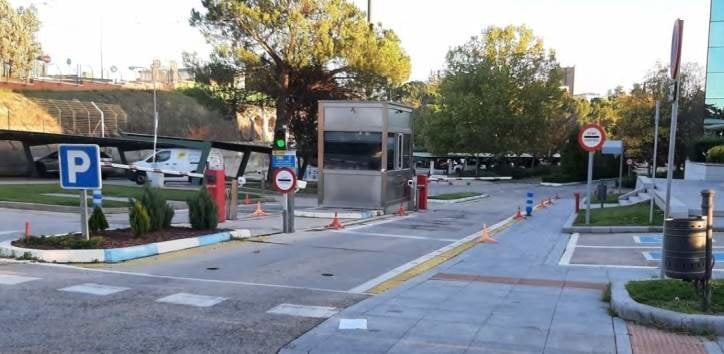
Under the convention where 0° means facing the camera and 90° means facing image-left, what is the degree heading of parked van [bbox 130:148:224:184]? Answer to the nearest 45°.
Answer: approximately 90°

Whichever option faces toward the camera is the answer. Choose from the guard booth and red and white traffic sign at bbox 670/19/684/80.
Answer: the guard booth

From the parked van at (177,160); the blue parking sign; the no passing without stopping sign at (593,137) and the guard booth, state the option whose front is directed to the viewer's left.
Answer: the parked van

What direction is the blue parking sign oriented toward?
toward the camera

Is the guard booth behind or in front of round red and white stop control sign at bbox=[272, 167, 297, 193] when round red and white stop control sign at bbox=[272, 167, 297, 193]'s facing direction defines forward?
behind

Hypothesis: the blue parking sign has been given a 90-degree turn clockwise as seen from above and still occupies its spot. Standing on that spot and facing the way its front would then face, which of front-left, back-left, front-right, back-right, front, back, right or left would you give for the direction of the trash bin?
back-left

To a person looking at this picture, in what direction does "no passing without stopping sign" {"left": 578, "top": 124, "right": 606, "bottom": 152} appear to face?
facing the viewer

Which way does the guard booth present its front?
toward the camera

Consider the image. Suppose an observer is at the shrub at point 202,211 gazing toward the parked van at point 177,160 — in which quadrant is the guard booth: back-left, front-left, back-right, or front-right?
front-right
